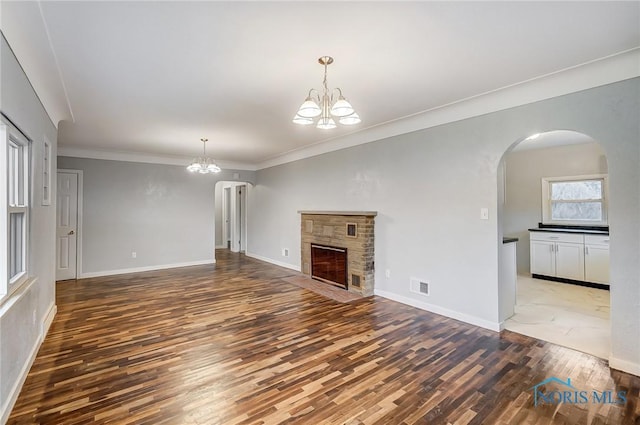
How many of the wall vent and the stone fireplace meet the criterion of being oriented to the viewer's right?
0

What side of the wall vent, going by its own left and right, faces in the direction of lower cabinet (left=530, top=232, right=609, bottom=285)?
back

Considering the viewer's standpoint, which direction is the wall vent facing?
facing the viewer and to the left of the viewer

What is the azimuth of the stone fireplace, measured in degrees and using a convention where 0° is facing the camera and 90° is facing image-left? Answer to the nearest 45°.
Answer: approximately 45°

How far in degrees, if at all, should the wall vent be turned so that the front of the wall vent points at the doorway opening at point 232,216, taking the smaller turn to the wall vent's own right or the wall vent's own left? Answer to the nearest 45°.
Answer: approximately 90° to the wall vent's own right

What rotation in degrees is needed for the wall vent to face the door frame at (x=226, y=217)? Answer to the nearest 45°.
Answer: approximately 90° to its right

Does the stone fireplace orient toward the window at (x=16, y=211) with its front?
yes

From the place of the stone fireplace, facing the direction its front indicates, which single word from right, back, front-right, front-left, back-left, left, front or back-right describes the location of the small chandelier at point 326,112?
front-left

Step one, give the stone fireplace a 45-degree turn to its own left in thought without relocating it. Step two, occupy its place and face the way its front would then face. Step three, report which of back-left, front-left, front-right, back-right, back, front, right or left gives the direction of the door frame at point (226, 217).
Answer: back-right

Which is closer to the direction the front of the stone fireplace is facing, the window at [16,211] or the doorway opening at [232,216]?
the window

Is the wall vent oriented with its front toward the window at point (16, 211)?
yes

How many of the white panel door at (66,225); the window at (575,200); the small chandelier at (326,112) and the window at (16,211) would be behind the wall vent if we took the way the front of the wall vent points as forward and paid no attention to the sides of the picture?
1

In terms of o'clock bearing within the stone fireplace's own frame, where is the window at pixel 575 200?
The window is roughly at 7 o'clock from the stone fireplace.
